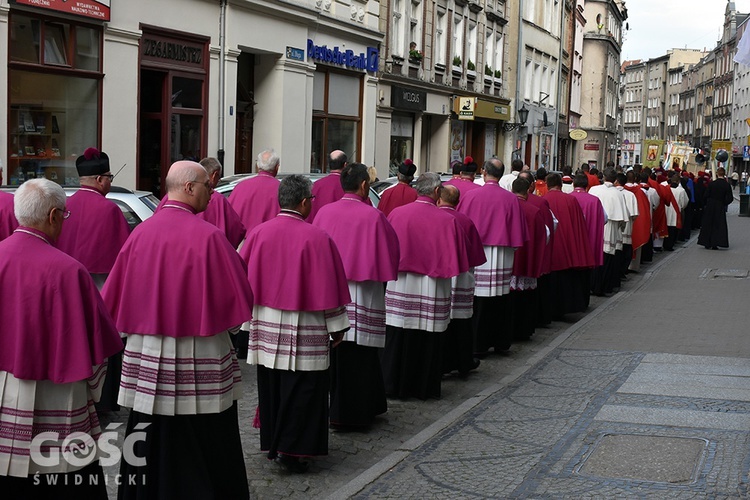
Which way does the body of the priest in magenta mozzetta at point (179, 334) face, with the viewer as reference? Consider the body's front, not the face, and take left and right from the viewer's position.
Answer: facing away from the viewer and to the right of the viewer

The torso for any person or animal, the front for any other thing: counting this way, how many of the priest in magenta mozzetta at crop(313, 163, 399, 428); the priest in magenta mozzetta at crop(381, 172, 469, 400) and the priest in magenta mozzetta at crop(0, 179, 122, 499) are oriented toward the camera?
0

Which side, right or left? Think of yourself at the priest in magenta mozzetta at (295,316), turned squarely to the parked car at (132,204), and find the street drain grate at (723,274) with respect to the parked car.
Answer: right

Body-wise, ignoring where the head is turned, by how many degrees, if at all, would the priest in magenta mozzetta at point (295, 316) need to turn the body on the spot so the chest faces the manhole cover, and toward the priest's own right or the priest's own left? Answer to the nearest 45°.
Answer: approximately 45° to the priest's own right

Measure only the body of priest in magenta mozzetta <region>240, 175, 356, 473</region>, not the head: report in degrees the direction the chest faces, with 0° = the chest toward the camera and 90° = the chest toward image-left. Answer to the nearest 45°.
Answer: approximately 225°

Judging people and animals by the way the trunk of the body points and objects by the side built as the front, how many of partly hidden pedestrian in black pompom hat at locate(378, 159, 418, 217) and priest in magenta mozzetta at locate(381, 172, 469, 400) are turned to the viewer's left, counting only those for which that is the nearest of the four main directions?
0

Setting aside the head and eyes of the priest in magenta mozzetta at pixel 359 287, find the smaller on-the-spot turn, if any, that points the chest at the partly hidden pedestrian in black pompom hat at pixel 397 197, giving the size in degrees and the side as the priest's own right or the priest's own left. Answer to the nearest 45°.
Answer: approximately 45° to the priest's own left

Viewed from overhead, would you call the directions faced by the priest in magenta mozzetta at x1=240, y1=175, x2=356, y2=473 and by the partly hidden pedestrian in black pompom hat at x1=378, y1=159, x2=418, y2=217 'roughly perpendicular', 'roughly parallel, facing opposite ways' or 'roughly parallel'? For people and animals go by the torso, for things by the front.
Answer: roughly parallel

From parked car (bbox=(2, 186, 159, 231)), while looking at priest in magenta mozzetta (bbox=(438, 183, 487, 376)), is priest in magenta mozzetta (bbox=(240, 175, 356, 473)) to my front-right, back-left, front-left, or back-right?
front-right

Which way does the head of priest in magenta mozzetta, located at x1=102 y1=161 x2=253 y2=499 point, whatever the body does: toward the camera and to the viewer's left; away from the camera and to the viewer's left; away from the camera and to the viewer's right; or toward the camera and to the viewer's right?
away from the camera and to the viewer's right

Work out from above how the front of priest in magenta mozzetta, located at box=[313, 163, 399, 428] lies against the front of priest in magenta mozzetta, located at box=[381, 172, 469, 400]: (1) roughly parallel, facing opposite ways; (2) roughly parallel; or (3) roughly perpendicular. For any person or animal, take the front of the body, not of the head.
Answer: roughly parallel

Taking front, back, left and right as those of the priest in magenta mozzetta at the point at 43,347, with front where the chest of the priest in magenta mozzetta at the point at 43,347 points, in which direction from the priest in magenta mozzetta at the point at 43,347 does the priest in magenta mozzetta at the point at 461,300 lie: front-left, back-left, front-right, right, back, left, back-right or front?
front

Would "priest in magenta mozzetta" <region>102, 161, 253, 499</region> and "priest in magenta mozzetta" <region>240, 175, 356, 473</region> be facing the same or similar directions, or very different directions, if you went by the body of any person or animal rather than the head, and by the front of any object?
same or similar directions

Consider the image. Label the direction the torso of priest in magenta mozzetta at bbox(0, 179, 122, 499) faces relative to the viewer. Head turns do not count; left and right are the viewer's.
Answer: facing away from the viewer and to the right of the viewer

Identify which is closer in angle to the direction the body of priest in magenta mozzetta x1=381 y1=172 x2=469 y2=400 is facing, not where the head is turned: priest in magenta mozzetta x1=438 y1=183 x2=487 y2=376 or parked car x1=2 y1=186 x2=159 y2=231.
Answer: the priest in magenta mozzetta

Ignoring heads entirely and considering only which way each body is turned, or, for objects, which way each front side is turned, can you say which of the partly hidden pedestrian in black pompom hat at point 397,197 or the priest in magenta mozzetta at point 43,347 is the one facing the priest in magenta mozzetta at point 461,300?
the priest in magenta mozzetta at point 43,347

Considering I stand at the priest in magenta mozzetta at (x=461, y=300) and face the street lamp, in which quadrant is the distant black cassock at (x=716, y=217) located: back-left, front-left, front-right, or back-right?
front-right

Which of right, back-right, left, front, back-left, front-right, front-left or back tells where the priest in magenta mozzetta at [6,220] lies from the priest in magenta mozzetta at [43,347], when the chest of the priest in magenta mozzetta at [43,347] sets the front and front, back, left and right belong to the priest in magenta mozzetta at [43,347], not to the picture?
front-left

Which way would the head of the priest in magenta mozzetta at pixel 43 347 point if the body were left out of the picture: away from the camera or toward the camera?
away from the camera

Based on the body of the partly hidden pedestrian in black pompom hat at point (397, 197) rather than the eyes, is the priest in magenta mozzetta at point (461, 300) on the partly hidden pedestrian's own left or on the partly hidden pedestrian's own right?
on the partly hidden pedestrian's own right
